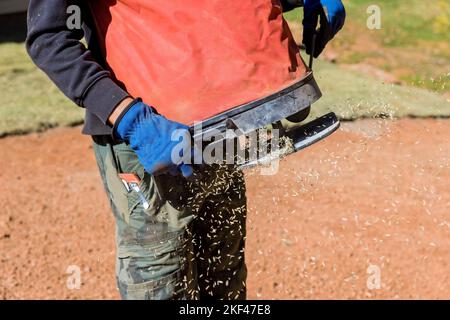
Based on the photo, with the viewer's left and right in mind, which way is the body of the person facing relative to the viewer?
facing the viewer and to the right of the viewer
